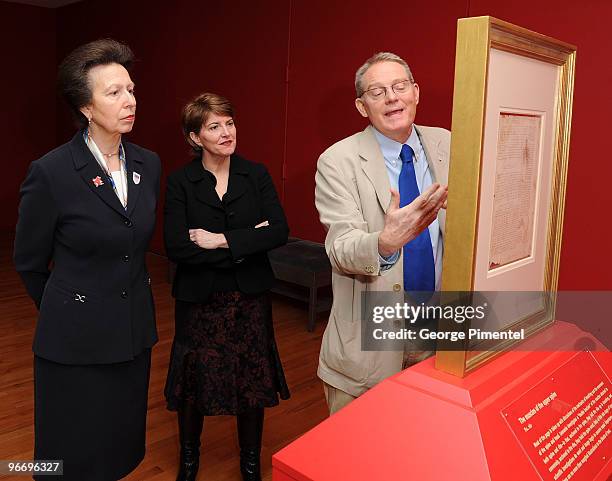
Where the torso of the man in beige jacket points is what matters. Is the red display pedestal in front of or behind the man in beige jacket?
in front

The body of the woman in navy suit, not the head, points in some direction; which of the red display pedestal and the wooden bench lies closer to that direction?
the red display pedestal

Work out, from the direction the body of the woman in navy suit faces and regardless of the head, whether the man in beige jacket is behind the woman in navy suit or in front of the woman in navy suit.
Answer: in front

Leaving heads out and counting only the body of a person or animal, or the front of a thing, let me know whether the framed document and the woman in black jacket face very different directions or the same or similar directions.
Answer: same or similar directions

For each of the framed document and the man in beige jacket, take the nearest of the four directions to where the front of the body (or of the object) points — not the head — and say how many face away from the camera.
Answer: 0

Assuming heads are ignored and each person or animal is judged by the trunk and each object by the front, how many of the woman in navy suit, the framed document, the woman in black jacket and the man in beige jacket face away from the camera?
0

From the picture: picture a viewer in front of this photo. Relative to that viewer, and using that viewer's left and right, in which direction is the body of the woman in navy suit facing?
facing the viewer and to the right of the viewer

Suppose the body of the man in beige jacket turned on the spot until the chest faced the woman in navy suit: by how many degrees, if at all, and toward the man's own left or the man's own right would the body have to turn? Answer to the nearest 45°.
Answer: approximately 135° to the man's own right

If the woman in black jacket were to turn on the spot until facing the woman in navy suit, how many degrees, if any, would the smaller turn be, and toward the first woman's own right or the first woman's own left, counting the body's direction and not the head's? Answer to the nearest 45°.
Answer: approximately 45° to the first woman's own right

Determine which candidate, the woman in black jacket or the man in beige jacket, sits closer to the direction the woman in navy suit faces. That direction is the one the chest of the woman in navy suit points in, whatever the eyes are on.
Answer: the man in beige jacket

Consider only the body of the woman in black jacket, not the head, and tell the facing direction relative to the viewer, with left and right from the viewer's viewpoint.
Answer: facing the viewer
